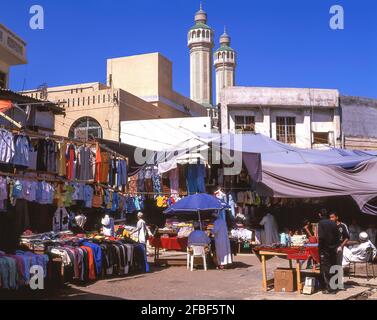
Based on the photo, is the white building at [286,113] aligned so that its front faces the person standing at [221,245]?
yes

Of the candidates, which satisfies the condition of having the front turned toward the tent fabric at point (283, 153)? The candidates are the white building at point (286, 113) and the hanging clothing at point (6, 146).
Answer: the white building

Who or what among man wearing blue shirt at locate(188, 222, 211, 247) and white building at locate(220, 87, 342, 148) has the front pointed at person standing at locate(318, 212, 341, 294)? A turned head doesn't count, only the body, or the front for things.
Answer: the white building

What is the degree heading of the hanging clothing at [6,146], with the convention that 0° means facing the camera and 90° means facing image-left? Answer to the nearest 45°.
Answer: approximately 0°

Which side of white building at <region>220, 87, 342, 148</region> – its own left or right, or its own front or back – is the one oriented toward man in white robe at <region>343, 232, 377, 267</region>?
front

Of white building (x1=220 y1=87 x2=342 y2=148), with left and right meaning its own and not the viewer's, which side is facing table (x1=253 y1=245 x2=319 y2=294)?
front

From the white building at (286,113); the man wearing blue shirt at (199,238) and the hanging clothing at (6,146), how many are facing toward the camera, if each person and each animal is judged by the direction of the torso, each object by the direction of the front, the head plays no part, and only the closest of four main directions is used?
2
